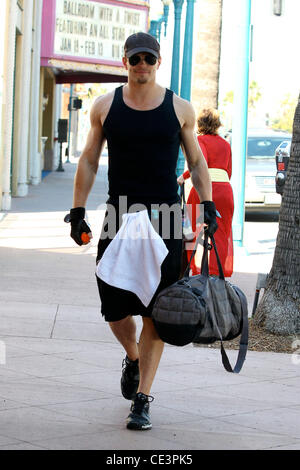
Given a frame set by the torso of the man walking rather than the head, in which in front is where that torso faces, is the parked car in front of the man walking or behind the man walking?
behind

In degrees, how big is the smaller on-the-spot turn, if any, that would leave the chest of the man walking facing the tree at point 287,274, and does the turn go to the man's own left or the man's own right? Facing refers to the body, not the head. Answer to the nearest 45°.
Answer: approximately 135° to the man's own left

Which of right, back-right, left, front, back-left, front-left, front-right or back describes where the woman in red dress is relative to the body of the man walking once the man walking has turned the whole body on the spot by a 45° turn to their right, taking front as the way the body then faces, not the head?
back-right

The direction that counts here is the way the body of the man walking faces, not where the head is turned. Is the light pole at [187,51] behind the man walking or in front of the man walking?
behind

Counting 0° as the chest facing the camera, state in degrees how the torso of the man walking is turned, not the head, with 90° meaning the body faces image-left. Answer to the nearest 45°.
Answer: approximately 0°

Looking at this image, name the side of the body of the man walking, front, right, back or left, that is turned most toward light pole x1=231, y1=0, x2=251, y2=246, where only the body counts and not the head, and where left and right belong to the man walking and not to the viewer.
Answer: back

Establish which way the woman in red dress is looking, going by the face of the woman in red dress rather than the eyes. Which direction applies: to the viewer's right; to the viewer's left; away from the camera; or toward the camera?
away from the camera

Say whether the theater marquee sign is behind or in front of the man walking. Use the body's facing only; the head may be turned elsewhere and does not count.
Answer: behind
